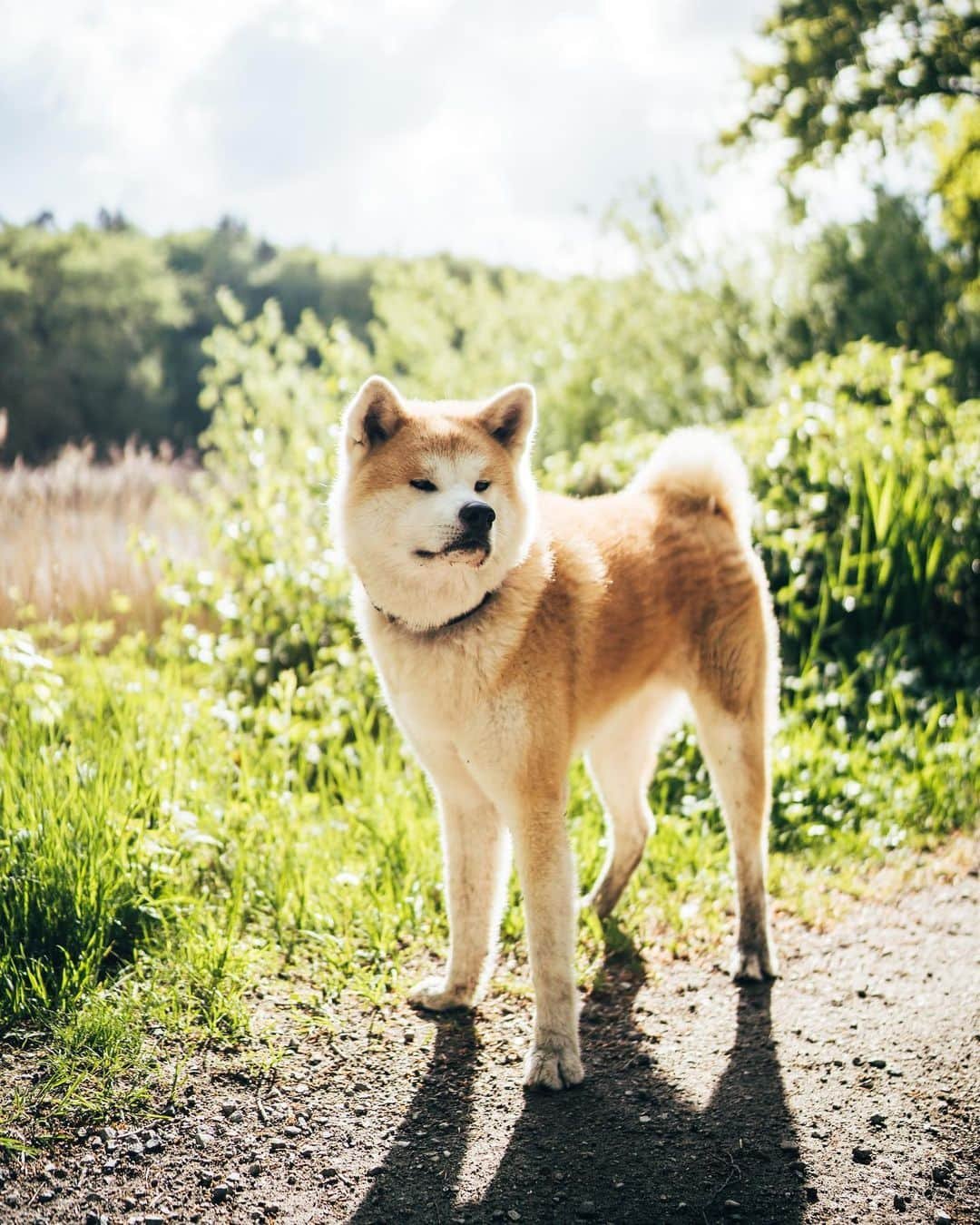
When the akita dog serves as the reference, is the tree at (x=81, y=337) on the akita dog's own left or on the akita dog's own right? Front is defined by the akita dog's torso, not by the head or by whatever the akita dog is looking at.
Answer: on the akita dog's own right

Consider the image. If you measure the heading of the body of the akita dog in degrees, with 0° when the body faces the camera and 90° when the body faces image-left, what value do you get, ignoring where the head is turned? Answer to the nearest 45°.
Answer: approximately 45°

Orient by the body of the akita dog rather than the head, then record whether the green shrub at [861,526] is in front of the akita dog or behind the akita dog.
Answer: behind
